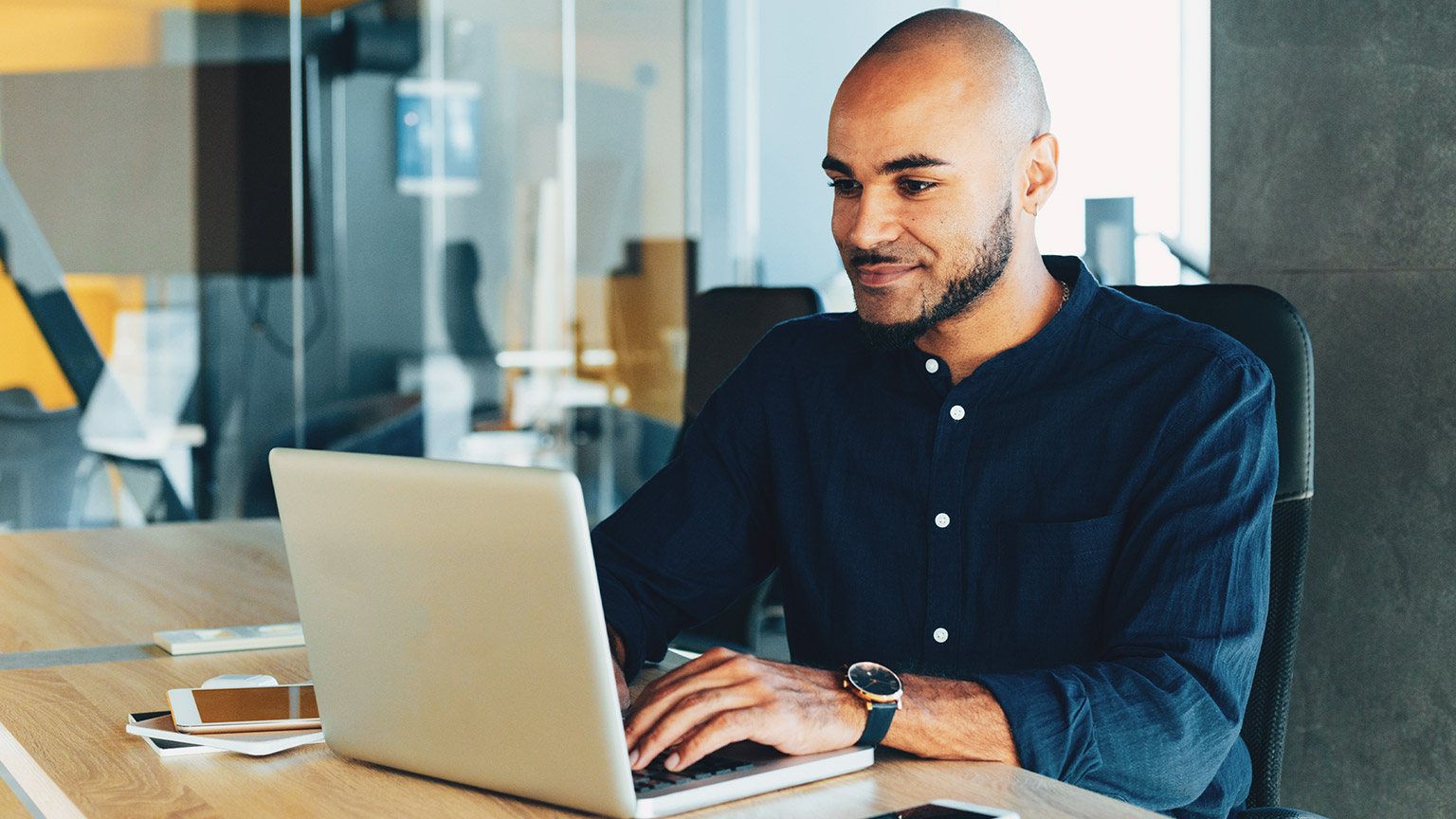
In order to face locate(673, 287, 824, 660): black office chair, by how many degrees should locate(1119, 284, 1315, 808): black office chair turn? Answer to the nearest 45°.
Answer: approximately 90° to its right

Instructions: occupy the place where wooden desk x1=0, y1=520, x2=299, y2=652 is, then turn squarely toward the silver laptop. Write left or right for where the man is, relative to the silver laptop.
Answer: left

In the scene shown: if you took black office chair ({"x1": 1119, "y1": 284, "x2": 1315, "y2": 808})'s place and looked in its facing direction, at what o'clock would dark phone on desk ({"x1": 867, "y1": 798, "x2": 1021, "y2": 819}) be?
The dark phone on desk is roughly at 11 o'clock from the black office chair.

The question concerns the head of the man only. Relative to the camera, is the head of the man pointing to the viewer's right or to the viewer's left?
to the viewer's left

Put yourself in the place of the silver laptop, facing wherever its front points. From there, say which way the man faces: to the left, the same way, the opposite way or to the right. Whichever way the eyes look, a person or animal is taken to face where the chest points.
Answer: the opposite way

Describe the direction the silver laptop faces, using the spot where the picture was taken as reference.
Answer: facing away from the viewer and to the right of the viewer
